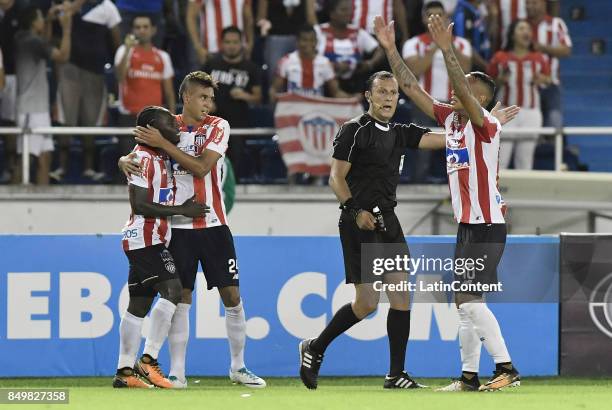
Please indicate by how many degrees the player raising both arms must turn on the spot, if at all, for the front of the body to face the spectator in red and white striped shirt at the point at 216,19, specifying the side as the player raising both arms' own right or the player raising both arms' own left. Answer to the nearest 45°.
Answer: approximately 90° to the player raising both arms' own right

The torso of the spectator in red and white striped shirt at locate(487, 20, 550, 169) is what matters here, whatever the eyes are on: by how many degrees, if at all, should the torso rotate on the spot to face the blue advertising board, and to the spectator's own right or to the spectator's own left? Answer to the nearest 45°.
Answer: approximately 45° to the spectator's own right

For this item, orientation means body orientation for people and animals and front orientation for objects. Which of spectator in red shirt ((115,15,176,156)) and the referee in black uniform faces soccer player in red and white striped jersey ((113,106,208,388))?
the spectator in red shirt

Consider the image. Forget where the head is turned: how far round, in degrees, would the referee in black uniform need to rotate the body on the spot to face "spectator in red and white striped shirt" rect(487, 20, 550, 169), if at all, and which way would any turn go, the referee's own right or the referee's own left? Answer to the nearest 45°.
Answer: approximately 135° to the referee's own left

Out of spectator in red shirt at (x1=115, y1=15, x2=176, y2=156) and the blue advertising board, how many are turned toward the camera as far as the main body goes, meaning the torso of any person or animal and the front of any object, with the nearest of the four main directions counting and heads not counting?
2

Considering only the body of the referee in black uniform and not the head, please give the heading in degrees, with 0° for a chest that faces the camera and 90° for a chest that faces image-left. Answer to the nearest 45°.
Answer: approximately 315°

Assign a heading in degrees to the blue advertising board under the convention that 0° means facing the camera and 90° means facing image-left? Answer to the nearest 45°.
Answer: approximately 0°

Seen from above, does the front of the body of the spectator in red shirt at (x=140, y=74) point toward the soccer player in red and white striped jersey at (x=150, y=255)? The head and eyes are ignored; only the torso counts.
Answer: yes

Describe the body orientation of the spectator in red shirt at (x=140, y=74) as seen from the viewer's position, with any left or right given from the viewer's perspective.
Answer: facing the viewer

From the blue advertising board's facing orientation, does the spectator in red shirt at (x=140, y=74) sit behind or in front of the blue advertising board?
behind
